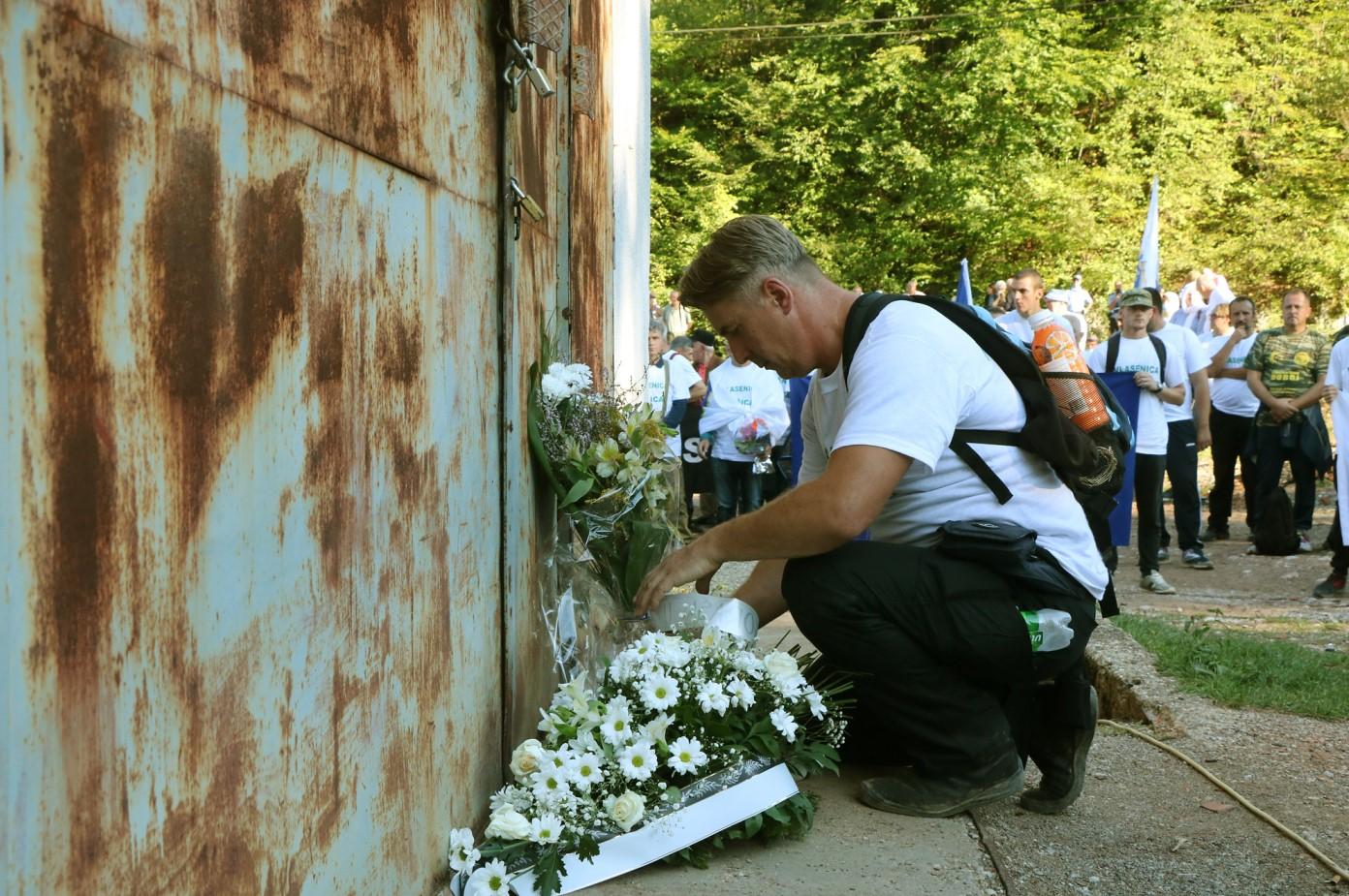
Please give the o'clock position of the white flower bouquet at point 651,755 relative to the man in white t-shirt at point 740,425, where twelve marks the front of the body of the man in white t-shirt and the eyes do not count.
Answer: The white flower bouquet is roughly at 12 o'clock from the man in white t-shirt.

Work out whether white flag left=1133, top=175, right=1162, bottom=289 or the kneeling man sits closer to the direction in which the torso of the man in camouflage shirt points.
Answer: the kneeling man

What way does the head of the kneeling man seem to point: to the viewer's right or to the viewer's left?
to the viewer's left

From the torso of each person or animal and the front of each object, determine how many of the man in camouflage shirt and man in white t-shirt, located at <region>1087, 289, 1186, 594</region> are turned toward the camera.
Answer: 2

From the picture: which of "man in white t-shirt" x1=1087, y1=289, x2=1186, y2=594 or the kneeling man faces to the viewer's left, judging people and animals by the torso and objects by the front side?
the kneeling man

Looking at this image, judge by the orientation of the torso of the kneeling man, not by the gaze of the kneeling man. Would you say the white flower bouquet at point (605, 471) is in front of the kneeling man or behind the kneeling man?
in front

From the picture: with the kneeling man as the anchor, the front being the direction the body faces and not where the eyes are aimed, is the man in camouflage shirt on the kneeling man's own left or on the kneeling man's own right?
on the kneeling man's own right

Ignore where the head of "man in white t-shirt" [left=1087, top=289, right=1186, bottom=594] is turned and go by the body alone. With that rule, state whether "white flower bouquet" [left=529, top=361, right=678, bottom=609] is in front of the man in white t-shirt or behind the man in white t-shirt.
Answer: in front

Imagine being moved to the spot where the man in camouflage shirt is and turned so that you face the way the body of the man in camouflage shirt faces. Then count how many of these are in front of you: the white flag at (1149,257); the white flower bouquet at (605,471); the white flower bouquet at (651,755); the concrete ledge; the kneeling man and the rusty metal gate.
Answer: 5

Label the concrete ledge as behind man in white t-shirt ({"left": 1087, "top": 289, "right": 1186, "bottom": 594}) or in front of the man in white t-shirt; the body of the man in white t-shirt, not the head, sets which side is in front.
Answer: in front

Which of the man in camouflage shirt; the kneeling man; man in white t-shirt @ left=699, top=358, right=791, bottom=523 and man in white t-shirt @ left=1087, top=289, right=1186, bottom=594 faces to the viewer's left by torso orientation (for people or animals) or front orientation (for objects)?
the kneeling man

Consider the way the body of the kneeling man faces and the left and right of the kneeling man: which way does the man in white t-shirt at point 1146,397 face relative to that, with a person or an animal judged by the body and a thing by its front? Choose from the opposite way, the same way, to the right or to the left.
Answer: to the left
